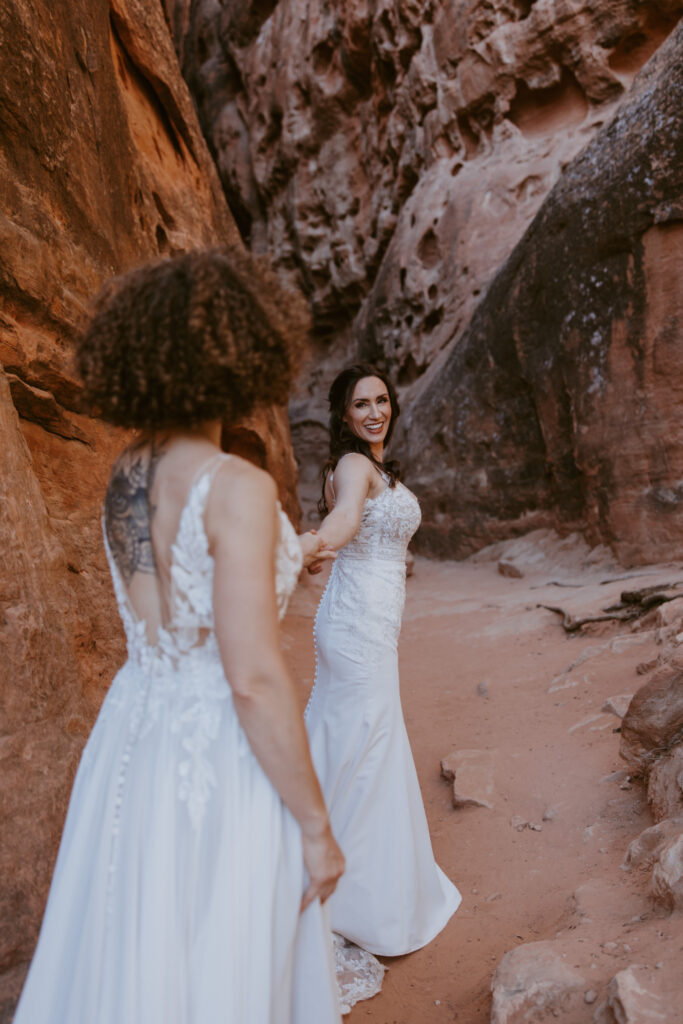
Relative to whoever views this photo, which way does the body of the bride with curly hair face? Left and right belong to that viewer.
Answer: facing away from the viewer and to the right of the viewer

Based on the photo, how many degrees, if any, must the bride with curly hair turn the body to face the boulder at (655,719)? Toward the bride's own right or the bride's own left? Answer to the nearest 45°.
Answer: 0° — they already face it
